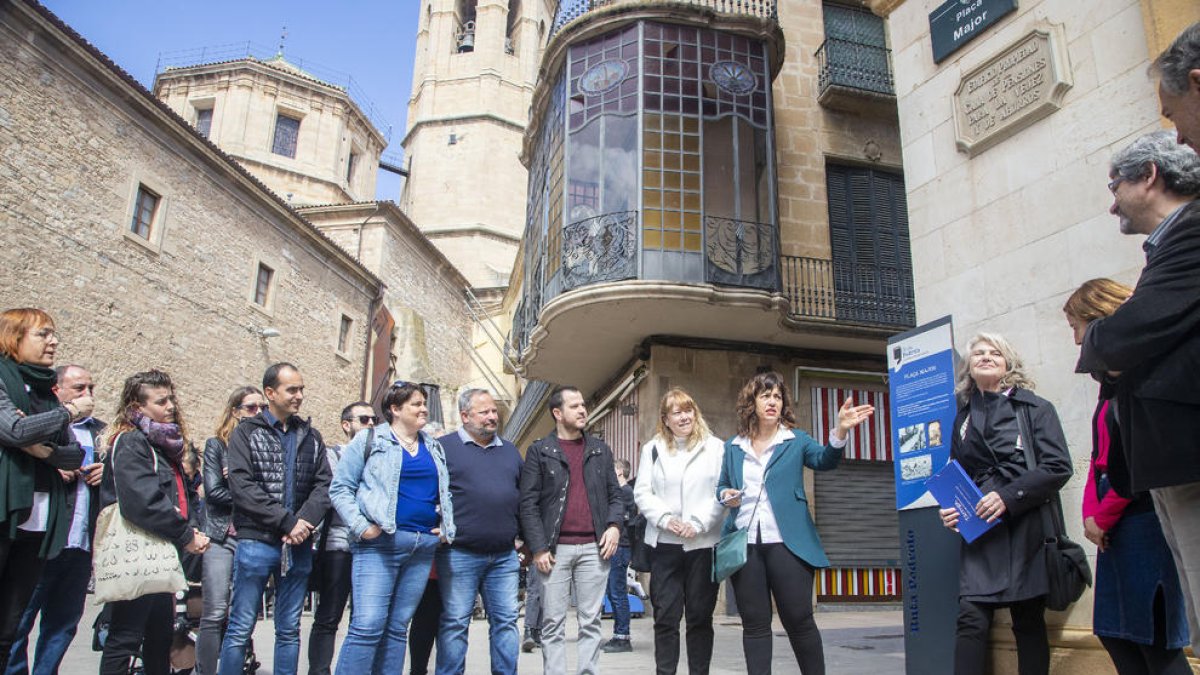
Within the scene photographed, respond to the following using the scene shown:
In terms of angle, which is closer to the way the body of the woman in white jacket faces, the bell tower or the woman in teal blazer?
the woman in teal blazer

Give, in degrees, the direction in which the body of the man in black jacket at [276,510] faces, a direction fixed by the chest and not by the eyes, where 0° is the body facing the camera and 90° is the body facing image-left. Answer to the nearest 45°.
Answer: approximately 315°

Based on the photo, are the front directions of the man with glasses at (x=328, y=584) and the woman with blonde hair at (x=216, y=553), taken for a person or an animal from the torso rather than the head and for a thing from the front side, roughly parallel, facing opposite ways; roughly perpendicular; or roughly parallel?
roughly parallel

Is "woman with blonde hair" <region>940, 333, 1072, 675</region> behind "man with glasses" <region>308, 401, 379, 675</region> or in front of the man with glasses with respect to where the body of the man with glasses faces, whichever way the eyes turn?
in front

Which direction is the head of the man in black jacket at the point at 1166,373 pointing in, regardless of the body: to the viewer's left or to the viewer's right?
to the viewer's left

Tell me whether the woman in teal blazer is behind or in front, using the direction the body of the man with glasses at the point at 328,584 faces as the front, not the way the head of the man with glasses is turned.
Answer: in front

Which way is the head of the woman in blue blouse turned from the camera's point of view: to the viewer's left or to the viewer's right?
to the viewer's right

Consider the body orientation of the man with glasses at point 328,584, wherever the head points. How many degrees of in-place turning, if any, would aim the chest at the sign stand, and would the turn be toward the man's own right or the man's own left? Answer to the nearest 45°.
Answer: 0° — they already face it

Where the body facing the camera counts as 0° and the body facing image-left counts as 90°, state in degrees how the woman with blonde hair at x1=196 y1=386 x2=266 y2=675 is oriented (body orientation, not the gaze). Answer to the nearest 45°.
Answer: approximately 315°

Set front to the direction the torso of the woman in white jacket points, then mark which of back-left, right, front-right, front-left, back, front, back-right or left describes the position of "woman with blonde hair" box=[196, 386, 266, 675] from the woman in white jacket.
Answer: right

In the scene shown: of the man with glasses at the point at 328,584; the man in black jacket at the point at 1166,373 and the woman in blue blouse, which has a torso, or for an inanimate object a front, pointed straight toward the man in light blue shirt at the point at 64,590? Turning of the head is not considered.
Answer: the man in black jacket

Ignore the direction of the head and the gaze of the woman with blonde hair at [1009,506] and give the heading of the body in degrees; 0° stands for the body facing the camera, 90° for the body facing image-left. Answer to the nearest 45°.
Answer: approximately 45°

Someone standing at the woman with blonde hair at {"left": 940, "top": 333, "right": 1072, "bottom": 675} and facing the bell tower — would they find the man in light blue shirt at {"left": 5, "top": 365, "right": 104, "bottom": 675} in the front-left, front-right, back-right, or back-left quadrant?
front-left

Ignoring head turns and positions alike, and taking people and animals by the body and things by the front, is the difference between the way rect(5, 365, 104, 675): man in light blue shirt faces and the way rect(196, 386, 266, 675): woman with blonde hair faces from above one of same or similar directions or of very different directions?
same or similar directions

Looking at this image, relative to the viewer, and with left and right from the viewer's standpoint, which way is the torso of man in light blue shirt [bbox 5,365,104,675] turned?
facing the viewer and to the right of the viewer

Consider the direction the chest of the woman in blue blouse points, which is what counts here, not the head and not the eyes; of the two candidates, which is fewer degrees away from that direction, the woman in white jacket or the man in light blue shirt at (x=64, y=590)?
the woman in white jacket
